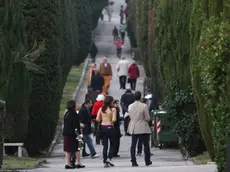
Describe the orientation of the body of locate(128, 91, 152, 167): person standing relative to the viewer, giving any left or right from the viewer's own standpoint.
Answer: facing away from the viewer

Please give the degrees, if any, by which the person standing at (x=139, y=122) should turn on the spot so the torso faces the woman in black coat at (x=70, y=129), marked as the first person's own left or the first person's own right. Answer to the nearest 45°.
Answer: approximately 90° to the first person's own left

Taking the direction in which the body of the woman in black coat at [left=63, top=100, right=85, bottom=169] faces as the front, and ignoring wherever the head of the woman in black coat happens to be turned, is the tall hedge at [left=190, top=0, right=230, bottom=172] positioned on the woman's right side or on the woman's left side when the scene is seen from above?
on the woman's right side
